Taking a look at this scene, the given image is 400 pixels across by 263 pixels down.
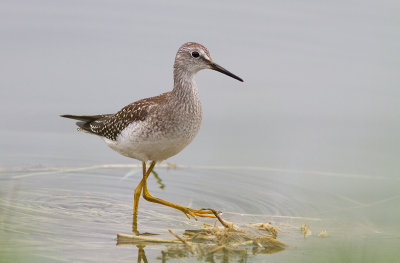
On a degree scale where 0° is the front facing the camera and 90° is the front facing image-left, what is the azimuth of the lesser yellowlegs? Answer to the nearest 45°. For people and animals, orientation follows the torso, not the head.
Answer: approximately 270°

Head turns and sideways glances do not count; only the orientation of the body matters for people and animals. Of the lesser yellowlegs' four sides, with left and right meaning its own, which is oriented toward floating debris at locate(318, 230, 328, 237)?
front

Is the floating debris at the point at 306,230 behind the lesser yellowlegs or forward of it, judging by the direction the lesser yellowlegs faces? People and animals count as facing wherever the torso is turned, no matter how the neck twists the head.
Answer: forward

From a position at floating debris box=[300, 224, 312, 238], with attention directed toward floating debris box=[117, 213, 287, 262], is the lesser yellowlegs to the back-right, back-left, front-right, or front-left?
front-right
